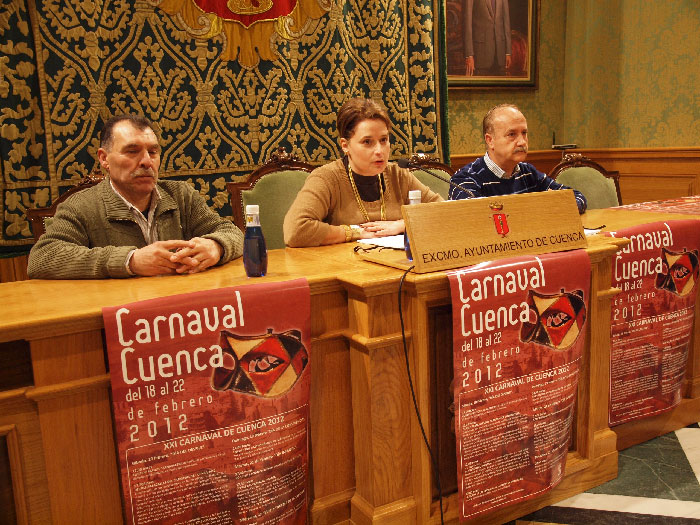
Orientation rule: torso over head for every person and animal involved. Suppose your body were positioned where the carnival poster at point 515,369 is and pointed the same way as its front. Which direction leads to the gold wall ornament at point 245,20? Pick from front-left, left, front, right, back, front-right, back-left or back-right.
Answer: back

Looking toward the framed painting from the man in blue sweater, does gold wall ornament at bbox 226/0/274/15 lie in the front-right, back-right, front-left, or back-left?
front-left

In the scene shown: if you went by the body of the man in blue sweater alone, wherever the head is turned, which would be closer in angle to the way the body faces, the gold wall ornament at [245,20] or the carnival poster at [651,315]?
the carnival poster

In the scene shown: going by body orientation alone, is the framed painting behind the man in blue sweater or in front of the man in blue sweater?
behind

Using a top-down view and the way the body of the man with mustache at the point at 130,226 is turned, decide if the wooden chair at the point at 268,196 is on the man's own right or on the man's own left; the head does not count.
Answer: on the man's own left

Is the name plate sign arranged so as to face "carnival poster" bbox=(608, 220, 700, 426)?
no

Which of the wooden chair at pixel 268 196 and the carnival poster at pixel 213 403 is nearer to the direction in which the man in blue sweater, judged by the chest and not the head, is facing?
the carnival poster

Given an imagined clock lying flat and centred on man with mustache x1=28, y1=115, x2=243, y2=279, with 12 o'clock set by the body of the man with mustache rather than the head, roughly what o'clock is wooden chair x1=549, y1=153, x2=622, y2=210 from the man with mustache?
The wooden chair is roughly at 10 o'clock from the man with mustache.

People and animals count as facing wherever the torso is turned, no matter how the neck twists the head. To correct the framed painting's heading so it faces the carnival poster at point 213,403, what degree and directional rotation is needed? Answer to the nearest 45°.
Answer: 0° — it already faces it

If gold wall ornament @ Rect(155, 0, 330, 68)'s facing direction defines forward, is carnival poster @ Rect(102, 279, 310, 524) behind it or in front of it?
in front

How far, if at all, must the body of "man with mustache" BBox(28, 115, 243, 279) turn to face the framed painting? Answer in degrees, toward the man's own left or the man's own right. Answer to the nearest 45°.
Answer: approximately 90° to the man's own left

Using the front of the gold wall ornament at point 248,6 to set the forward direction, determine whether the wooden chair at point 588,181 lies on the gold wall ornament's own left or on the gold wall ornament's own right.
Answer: on the gold wall ornament's own left

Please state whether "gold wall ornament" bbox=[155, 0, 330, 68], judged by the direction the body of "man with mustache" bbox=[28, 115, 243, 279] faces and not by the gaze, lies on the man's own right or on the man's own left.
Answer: on the man's own left

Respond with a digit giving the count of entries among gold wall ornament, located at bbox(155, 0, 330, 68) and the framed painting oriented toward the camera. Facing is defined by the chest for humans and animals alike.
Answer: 2

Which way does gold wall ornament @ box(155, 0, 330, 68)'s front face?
toward the camera

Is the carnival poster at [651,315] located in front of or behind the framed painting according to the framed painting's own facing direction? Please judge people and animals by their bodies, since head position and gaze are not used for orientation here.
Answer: in front

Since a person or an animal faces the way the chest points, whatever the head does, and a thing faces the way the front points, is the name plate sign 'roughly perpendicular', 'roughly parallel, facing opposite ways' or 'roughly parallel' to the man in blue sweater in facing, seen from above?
roughly parallel

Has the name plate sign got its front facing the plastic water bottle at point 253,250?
no

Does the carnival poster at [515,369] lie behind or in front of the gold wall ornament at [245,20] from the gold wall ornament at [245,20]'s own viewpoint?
in front

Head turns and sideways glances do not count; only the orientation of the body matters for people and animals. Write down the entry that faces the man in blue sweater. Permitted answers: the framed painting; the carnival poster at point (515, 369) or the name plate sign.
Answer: the framed painting
